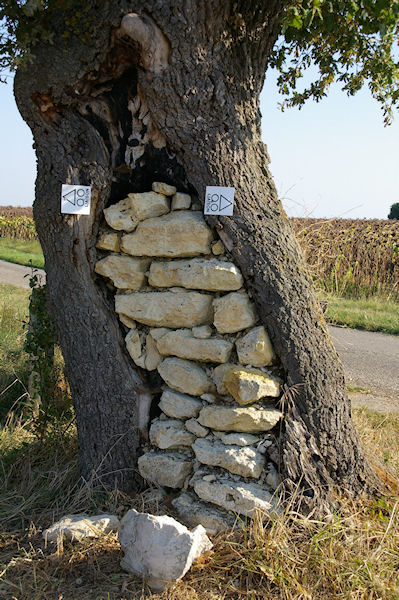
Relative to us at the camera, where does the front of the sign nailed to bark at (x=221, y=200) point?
facing the viewer

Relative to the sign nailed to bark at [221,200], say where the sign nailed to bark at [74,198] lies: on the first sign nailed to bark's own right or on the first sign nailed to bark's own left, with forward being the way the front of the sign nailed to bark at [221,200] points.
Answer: on the first sign nailed to bark's own right

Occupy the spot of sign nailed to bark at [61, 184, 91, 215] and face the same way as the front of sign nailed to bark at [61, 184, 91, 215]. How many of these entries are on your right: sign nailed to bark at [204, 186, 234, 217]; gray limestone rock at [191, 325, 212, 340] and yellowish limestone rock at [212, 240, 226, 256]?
0

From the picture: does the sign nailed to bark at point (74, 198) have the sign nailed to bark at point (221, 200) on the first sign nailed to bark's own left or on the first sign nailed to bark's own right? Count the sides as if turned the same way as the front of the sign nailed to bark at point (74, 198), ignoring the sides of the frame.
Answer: on the first sign nailed to bark's own left

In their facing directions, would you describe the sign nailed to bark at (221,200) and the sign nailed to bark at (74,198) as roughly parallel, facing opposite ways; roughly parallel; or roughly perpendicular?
roughly parallel

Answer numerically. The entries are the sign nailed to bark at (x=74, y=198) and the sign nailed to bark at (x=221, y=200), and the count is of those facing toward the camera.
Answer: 2
